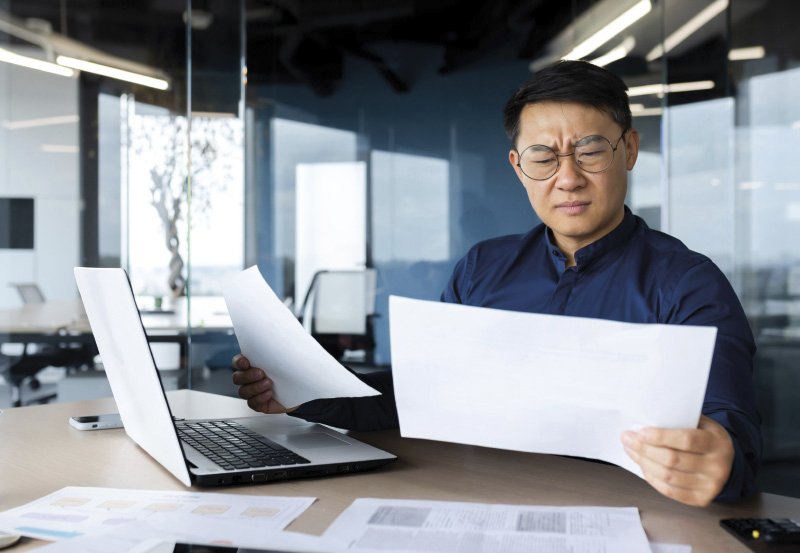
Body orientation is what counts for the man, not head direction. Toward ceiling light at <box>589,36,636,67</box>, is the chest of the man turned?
no

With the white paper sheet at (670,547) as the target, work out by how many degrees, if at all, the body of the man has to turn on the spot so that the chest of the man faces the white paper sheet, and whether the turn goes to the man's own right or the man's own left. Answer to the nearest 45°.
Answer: approximately 45° to the man's own left

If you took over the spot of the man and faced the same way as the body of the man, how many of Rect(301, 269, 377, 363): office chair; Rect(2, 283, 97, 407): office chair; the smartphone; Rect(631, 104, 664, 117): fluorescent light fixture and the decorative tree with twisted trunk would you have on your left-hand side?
0

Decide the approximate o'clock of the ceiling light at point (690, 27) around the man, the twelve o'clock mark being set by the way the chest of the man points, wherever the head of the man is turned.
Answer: The ceiling light is roughly at 5 o'clock from the man.

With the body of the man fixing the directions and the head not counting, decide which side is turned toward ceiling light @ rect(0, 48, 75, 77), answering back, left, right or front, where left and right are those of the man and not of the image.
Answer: right

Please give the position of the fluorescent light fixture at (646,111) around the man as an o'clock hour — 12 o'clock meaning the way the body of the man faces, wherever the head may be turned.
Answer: The fluorescent light fixture is roughly at 5 o'clock from the man.

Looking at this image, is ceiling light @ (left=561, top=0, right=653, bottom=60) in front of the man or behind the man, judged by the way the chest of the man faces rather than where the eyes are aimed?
behind

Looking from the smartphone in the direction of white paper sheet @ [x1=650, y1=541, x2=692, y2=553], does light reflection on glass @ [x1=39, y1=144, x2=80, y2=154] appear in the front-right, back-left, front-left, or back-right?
back-left

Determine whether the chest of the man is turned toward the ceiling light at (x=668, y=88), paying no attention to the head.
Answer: no

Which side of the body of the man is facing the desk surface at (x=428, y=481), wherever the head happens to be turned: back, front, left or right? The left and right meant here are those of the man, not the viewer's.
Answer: front

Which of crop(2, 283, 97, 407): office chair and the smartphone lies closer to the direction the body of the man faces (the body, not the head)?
the smartphone

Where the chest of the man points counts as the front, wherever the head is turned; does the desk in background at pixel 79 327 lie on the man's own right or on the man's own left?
on the man's own right

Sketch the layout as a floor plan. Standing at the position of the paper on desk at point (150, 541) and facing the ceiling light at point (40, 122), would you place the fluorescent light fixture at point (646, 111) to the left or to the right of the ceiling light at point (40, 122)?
right

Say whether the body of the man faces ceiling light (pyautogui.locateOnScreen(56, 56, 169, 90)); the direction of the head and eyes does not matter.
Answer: no

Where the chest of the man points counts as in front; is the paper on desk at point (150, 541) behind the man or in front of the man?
in front

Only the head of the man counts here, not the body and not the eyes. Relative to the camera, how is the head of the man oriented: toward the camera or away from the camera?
toward the camera

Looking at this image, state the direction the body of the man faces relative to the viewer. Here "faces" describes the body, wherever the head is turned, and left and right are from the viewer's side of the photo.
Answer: facing the viewer and to the left of the viewer

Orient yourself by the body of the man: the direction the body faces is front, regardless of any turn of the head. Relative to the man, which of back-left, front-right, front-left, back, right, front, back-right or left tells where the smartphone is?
front-right
